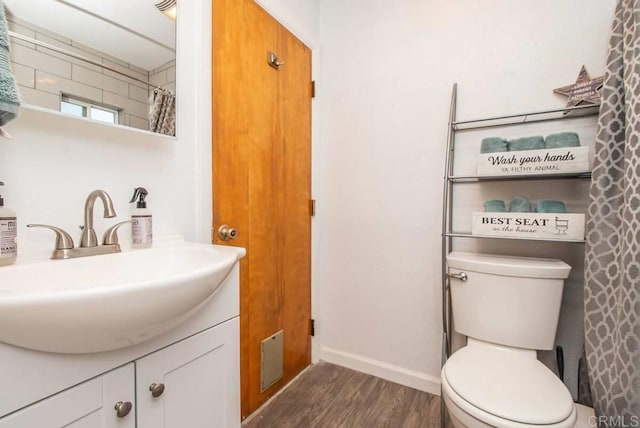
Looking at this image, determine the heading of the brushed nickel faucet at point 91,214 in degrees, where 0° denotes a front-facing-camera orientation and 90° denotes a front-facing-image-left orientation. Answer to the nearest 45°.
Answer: approximately 315°

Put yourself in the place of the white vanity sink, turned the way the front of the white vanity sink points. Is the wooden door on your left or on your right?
on your left
